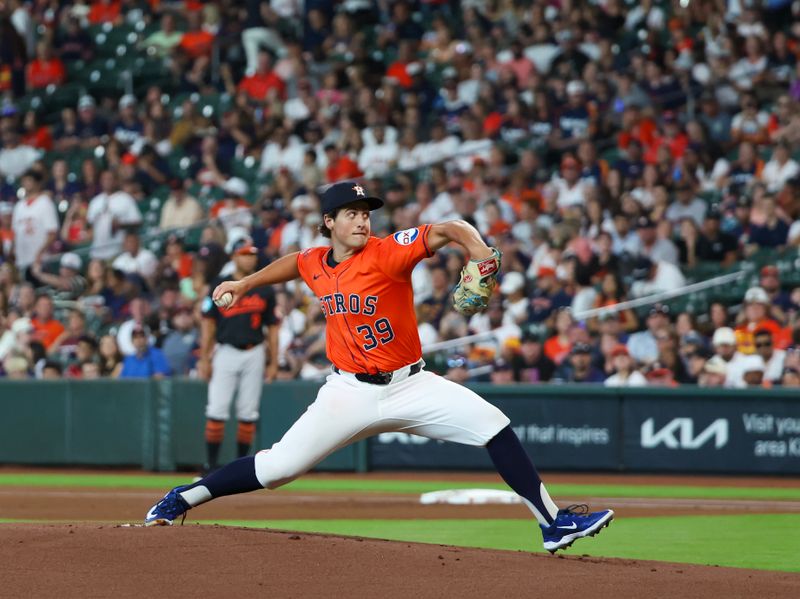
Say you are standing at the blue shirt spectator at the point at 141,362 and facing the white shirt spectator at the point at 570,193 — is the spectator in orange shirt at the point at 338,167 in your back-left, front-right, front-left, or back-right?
front-left

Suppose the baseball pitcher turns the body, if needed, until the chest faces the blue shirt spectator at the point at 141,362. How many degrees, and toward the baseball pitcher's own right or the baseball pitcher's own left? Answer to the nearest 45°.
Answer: approximately 180°

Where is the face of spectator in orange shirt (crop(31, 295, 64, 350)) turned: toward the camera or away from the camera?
toward the camera

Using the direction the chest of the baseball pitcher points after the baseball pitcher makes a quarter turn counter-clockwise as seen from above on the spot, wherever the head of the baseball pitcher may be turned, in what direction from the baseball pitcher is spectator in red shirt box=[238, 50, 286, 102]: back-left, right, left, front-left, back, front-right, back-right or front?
left

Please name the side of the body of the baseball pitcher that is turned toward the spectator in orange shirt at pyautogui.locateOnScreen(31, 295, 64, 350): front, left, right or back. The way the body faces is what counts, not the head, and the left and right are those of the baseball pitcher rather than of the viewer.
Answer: back

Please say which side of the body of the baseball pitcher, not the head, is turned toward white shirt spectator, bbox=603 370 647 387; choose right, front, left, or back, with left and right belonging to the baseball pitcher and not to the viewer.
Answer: back

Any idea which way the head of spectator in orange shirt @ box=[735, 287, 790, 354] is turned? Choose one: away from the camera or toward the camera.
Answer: toward the camera

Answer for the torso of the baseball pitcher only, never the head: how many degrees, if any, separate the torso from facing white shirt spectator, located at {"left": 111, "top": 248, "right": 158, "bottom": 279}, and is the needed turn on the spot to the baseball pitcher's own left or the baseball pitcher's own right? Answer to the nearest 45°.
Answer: approximately 180°

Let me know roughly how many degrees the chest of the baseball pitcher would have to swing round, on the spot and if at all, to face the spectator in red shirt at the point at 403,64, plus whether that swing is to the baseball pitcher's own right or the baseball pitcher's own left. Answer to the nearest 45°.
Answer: approximately 180°

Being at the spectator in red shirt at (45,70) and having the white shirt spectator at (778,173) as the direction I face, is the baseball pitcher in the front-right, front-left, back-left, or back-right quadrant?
front-right

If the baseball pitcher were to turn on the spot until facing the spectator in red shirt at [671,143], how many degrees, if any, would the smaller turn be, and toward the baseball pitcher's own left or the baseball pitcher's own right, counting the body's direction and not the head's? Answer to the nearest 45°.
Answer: approximately 180°

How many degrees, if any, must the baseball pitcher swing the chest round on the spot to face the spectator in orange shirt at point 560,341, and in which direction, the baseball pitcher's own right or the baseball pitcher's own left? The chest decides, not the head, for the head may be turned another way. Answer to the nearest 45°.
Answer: approximately 180°

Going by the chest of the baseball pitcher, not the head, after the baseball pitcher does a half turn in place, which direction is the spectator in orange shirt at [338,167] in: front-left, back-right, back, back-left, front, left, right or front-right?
front

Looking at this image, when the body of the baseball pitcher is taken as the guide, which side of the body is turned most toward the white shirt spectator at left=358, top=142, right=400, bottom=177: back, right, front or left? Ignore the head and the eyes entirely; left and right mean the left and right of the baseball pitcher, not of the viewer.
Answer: back

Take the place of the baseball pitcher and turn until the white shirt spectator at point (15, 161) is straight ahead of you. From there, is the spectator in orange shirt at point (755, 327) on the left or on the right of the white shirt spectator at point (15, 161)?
right

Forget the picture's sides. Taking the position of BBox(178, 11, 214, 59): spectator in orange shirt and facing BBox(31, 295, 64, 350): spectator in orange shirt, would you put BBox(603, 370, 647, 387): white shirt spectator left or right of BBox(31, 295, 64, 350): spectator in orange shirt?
left

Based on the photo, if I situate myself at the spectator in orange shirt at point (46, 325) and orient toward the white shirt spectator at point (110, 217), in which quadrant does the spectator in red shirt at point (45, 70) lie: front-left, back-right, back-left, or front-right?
front-left

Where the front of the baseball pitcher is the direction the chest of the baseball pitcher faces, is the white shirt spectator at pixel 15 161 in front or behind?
behind

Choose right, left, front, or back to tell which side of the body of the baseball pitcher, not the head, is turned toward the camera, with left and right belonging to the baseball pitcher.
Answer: front
